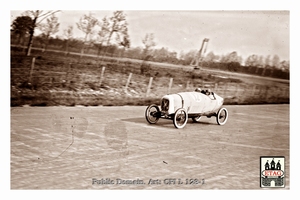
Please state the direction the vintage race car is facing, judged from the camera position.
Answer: facing the viewer and to the left of the viewer
